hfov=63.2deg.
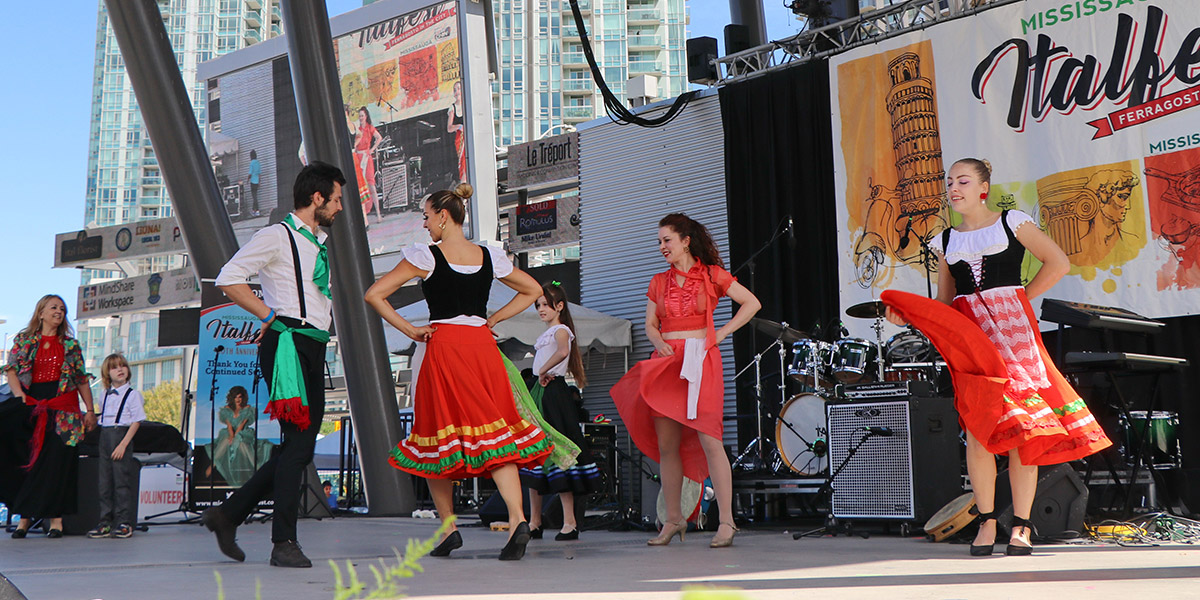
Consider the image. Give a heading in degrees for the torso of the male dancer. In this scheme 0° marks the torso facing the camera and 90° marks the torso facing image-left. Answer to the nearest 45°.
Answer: approximately 270°

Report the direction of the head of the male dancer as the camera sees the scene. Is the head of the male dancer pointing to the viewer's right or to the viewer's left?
to the viewer's right

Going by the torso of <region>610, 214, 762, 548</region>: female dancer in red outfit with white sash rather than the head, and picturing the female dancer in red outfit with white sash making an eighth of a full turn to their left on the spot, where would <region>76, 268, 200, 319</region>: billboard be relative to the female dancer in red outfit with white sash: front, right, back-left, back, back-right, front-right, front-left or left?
back-right

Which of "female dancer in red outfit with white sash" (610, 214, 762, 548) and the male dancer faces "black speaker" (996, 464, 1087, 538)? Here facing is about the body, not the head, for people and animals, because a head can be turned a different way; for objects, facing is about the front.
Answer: the male dancer

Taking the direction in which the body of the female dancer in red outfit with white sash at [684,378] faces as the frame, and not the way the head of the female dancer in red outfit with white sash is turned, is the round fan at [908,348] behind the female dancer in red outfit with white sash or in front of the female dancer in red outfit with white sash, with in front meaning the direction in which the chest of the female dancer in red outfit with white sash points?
behind

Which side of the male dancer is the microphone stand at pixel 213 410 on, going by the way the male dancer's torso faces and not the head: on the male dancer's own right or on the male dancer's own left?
on the male dancer's own left

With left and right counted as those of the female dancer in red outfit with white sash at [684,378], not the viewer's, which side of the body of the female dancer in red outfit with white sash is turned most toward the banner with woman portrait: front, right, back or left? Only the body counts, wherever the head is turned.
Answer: right

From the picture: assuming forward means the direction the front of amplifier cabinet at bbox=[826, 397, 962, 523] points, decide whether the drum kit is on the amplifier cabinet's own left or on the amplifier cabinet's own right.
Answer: on the amplifier cabinet's own right

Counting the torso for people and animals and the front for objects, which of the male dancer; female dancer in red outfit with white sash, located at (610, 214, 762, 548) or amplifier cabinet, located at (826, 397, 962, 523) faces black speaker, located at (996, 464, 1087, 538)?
the male dancer

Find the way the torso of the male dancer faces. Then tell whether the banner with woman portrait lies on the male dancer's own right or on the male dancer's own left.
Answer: on the male dancer's own left

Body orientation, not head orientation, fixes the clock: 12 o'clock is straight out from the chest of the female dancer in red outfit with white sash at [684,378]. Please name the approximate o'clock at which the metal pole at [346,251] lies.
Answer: The metal pole is roughly at 3 o'clock from the female dancer in red outfit with white sash.

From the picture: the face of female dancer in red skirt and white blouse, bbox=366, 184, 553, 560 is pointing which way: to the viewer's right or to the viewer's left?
to the viewer's left

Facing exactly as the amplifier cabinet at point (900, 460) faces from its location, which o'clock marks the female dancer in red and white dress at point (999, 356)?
The female dancer in red and white dress is roughly at 10 o'clock from the amplifier cabinet.

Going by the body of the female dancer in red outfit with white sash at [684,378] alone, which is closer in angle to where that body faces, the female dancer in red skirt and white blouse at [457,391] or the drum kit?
the female dancer in red skirt and white blouse
